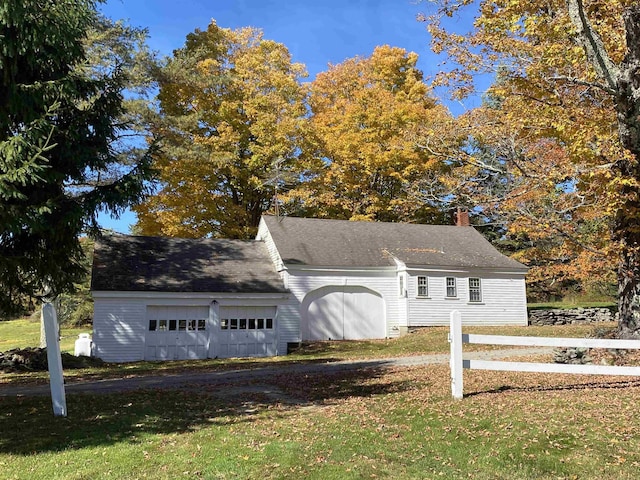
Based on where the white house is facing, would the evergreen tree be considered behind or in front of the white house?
in front

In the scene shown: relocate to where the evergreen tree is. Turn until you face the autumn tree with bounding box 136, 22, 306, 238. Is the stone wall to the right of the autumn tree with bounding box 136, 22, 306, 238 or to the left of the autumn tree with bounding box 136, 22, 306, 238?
right

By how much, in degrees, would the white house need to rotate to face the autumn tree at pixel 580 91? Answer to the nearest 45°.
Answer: approximately 45° to its left

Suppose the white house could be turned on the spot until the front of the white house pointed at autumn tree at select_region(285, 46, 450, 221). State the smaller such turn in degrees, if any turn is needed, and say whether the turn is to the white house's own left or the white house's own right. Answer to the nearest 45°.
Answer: approximately 135° to the white house's own left

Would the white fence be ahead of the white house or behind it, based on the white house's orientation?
ahead

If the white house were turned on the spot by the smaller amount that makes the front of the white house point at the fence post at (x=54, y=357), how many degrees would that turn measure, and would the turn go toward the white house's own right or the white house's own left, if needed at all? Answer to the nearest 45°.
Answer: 0° — it already faces it

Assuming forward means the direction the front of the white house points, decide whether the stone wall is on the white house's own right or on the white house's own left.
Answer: on the white house's own left

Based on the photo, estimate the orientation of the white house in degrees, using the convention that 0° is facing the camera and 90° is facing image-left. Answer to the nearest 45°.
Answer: approximately 0°
